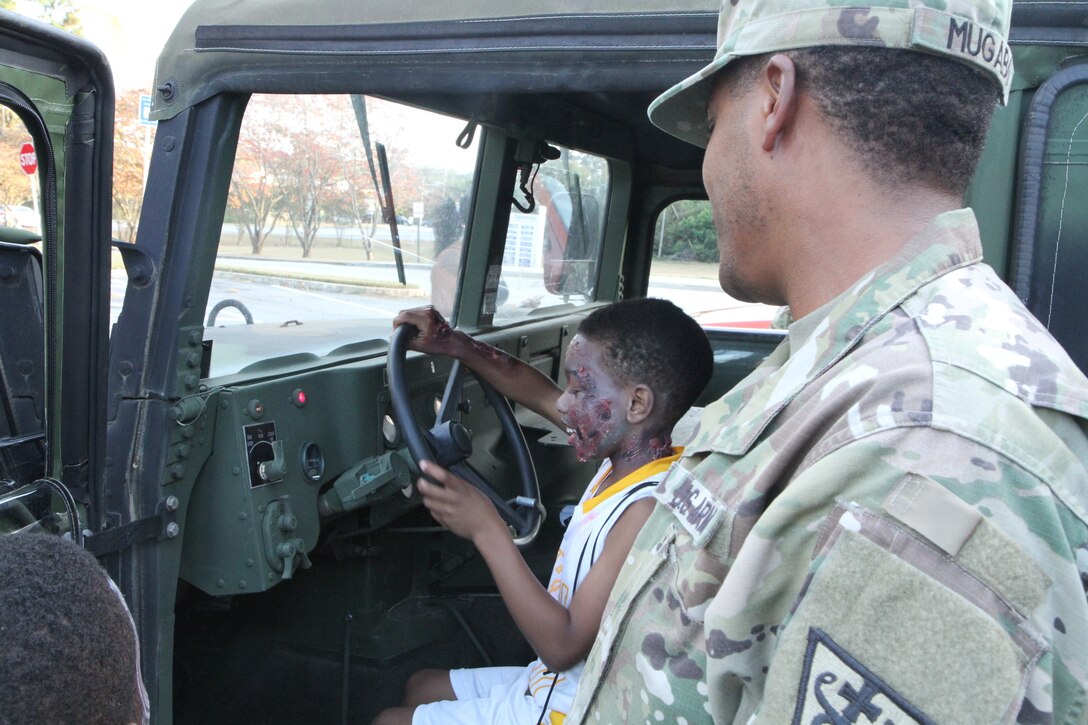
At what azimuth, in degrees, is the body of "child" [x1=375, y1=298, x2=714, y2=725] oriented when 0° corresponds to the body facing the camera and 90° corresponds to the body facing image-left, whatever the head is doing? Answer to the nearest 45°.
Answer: approximately 90°

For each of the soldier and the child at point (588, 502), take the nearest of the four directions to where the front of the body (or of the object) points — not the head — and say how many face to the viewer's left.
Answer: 2

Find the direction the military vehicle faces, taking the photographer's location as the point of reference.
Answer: facing away from the viewer and to the left of the viewer

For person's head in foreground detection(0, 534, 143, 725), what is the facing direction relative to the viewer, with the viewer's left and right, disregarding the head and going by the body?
facing away from the viewer

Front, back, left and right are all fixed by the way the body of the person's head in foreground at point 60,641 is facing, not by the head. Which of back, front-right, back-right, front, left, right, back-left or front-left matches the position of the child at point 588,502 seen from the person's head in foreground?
front-right

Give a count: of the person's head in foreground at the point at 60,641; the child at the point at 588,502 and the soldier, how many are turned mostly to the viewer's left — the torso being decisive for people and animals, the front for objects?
2

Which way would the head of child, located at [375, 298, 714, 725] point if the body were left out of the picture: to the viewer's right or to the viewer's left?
to the viewer's left

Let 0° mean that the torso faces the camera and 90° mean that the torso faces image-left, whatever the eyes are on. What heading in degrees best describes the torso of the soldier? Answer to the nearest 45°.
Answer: approximately 90°

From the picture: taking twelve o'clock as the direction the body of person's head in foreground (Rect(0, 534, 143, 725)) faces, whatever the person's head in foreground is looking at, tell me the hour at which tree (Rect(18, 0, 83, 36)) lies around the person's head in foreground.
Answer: The tree is roughly at 12 o'clock from the person's head in foreground.

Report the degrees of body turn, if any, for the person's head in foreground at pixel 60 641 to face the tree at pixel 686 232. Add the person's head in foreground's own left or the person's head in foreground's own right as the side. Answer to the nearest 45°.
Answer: approximately 45° to the person's head in foreground's own right
